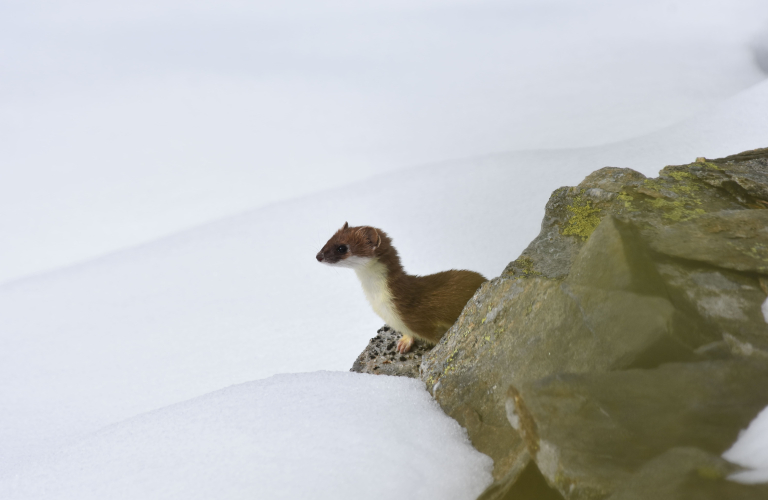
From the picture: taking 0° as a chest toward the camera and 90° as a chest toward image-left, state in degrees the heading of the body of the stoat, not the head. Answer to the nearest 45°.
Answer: approximately 90°

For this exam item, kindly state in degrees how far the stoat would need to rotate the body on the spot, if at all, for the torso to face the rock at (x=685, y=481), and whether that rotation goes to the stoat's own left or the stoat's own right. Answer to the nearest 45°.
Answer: approximately 90° to the stoat's own left
